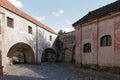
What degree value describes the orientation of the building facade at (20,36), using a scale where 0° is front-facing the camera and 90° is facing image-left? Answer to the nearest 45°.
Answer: approximately 315°

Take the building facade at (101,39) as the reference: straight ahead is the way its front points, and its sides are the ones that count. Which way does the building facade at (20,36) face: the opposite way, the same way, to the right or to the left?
to the left

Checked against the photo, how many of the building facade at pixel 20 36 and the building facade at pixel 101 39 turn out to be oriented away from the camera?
0

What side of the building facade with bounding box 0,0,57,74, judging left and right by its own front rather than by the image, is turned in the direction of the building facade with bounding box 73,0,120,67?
front

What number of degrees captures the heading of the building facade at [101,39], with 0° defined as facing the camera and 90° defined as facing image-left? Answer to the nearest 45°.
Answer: approximately 45°
